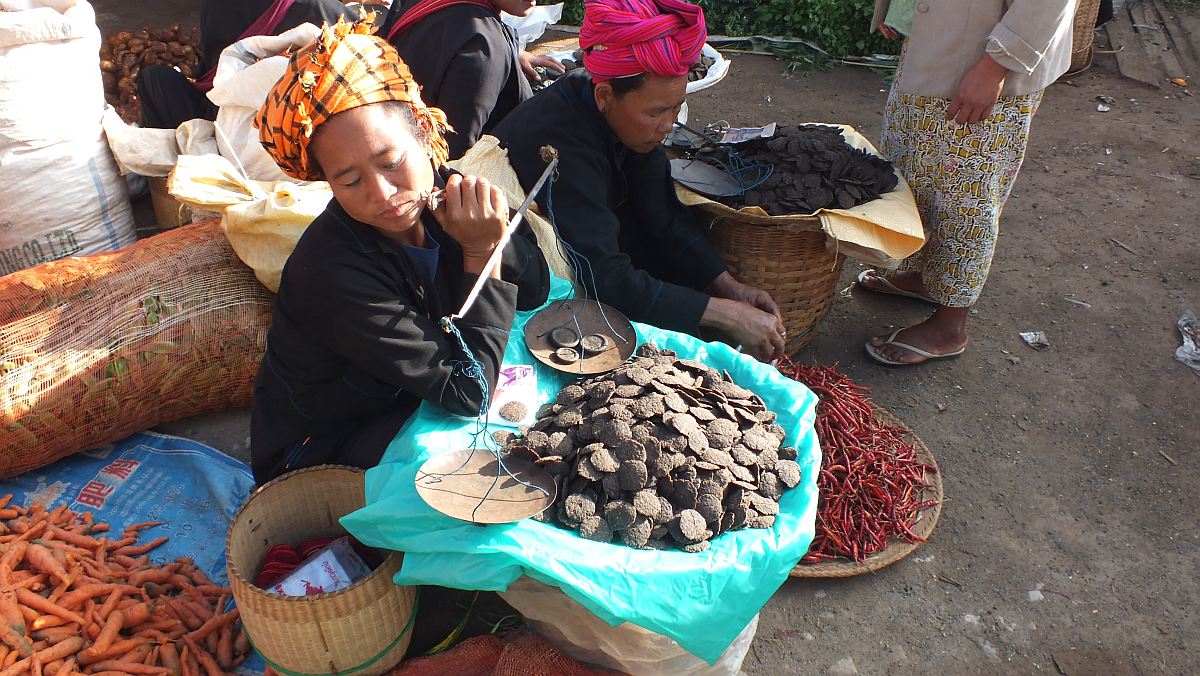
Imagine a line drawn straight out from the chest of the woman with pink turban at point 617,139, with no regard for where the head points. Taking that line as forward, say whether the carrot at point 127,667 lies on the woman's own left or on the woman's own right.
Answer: on the woman's own right

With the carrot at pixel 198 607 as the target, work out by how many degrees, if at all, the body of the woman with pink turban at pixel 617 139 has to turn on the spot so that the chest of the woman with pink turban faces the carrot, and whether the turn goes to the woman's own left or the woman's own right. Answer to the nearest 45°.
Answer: approximately 90° to the woman's own right

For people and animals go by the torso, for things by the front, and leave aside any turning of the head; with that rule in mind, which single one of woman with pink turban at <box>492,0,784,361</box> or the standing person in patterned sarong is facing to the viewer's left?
the standing person in patterned sarong

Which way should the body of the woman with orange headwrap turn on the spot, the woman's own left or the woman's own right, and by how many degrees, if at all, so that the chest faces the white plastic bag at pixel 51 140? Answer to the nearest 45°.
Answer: approximately 180°

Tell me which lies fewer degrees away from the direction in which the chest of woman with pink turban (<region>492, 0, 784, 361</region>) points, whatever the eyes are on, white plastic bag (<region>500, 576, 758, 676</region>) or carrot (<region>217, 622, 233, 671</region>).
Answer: the white plastic bag

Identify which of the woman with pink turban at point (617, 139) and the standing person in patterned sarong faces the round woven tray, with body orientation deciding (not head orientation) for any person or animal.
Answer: the woman with pink turban

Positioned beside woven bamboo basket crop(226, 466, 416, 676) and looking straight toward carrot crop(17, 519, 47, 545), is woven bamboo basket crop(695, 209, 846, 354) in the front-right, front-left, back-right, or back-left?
back-right

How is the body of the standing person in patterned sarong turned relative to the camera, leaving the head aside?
to the viewer's left

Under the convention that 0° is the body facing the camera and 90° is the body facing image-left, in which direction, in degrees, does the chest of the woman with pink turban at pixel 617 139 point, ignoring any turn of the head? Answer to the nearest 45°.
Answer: approximately 315°

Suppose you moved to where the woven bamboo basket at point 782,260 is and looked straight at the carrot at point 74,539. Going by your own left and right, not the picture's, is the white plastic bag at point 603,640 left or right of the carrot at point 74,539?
left

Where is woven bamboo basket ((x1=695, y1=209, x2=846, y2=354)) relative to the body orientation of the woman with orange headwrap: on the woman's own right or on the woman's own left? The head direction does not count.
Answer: on the woman's own left
